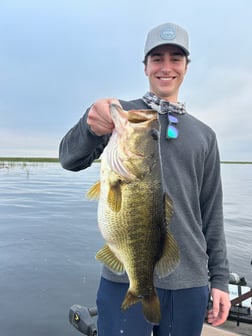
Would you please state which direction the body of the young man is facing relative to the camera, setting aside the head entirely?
toward the camera

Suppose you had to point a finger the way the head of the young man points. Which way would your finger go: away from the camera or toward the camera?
toward the camera
